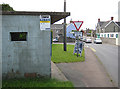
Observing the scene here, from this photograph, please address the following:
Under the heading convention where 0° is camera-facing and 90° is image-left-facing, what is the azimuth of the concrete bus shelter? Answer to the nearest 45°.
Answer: approximately 270°
